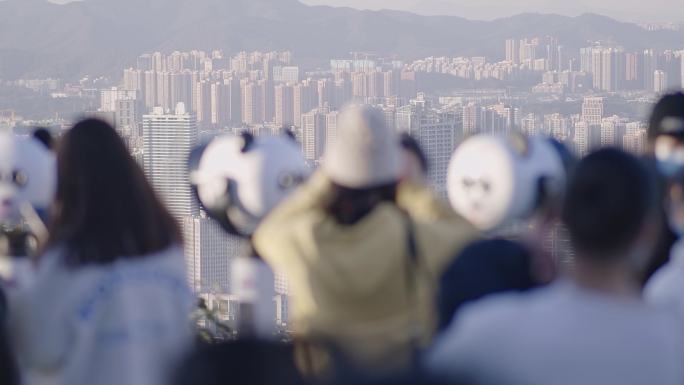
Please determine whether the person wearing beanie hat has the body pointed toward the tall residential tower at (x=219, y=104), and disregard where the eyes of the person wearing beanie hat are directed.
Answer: yes

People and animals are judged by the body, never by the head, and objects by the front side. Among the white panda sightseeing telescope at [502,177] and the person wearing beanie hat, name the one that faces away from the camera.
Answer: the person wearing beanie hat

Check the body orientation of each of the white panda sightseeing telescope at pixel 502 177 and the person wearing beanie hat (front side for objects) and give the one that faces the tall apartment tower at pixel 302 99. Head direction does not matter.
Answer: the person wearing beanie hat

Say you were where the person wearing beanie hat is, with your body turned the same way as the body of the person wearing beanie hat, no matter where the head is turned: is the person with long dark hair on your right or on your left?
on your left

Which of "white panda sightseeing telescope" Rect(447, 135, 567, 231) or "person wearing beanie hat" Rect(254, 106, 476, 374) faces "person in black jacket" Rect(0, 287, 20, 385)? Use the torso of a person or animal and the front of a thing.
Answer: the white panda sightseeing telescope

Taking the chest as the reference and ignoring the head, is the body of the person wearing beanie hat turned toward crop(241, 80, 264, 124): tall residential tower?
yes

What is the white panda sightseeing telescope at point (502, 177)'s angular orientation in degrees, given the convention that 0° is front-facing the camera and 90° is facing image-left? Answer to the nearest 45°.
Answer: approximately 45°

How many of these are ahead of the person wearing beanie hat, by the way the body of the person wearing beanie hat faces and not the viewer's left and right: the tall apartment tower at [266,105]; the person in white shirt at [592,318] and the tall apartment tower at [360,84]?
2

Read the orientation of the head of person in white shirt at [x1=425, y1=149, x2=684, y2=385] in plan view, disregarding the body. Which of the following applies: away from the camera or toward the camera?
away from the camera

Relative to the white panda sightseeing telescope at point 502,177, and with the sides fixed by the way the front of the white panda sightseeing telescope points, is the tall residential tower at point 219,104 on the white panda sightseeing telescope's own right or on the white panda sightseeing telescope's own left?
on the white panda sightseeing telescope's own right

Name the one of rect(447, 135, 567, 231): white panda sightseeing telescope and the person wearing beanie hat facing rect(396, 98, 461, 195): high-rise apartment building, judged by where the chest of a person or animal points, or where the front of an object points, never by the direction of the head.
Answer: the person wearing beanie hat

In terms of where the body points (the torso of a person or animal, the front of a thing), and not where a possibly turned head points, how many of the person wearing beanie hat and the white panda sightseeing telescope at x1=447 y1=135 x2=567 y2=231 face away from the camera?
1

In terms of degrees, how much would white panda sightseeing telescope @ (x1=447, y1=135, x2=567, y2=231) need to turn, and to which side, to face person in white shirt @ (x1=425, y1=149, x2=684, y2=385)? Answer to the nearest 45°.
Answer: approximately 45° to its left

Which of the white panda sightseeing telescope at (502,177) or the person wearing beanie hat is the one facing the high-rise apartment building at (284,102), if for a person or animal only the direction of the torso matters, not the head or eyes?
the person wearing beanie hat

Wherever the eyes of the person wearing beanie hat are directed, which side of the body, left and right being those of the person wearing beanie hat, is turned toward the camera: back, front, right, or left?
back

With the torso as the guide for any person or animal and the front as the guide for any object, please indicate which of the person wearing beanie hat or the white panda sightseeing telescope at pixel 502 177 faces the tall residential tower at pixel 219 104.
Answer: the person wearing beanie hat
